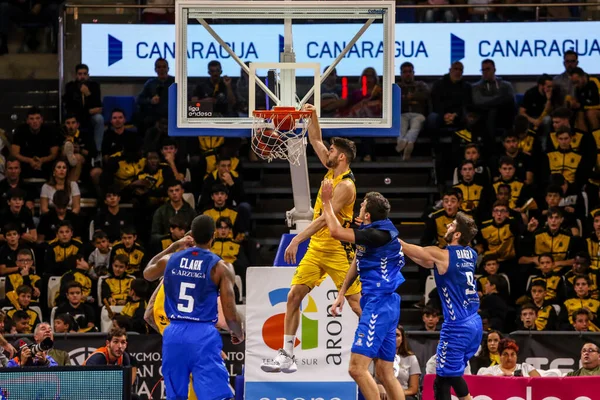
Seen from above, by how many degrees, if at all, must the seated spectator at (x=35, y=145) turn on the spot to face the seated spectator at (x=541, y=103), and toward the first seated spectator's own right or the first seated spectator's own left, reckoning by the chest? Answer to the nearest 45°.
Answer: approximately 90° to the first seated spectator's own left

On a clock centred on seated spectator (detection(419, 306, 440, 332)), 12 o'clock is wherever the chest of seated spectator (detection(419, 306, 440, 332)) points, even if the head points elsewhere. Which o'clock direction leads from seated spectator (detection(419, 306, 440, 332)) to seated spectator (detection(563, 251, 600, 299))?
seated spectator (detection(563, 251, 600, 299)) is roughly at 8 o'clock from seated spectator (detection(419, 306, 440, 332)).
